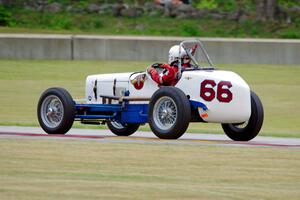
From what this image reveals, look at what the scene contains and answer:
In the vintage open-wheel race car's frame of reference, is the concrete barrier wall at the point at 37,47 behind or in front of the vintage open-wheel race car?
in front

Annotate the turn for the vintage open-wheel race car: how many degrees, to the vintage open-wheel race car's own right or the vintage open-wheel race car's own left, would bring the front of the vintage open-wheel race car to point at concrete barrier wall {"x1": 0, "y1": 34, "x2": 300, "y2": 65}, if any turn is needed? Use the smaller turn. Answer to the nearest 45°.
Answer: approximately 45° to the vintage open-wheel race car's own right

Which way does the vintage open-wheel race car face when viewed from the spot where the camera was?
facing away from the viewer and to the left of the viewer
